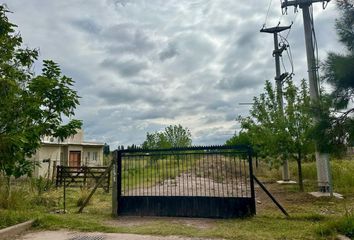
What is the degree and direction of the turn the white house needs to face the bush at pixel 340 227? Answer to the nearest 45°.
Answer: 0° — it already faces it

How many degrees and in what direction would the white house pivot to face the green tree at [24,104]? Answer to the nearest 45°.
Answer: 0° — it already faces it

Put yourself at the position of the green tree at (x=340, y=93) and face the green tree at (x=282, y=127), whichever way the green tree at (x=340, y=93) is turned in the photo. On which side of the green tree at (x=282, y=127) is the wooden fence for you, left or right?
left

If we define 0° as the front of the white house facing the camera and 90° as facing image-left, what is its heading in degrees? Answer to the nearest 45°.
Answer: approximately 0°

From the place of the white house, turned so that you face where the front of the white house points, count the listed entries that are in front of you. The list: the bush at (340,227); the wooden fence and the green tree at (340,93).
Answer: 3

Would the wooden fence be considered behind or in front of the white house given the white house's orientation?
in front

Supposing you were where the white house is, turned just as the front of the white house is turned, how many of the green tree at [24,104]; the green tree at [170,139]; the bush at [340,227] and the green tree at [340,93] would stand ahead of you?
3

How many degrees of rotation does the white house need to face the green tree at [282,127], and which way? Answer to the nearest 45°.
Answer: approximately 45° to its left

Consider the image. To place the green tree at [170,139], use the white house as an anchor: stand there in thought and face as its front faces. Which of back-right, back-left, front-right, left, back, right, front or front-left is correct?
back-left

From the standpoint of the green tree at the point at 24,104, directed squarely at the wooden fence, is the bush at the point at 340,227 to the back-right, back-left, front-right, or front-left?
back-right
